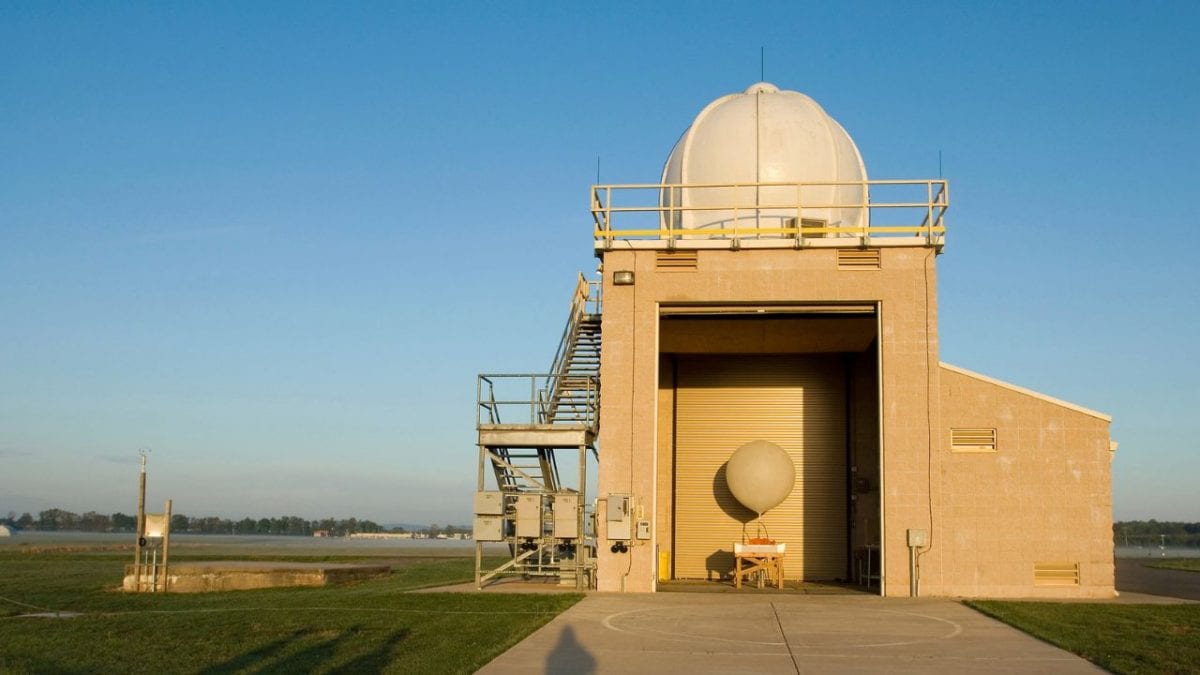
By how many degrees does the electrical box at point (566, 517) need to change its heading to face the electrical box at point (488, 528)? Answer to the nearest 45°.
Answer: approximately 90° to its right

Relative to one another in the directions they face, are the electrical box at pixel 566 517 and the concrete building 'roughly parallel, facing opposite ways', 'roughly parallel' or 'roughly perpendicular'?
roughly parallel

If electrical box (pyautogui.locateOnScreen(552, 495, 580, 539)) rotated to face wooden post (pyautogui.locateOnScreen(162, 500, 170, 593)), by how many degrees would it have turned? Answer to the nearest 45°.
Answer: approximately 135° to its right

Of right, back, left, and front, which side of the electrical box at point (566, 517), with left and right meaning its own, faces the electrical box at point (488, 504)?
right

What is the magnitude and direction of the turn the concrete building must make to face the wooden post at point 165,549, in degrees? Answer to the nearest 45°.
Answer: approximately 90° to its right

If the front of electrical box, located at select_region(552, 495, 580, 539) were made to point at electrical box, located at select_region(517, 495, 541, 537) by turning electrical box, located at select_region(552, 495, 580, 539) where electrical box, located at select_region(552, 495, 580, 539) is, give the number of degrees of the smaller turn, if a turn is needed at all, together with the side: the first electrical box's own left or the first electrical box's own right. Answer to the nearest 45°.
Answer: approximately 135° to the first electrical box's own right

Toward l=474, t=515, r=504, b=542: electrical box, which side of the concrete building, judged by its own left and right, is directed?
right

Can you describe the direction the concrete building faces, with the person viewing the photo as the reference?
facing the viewer
